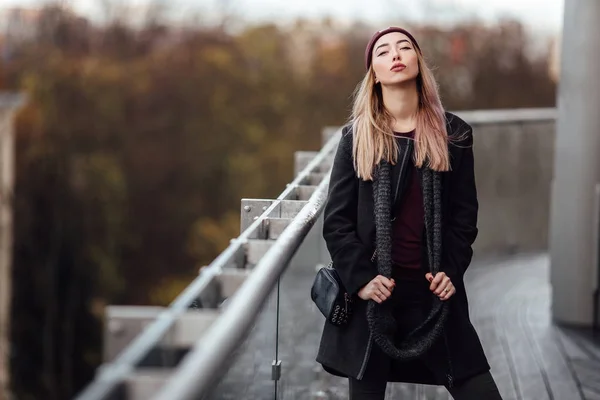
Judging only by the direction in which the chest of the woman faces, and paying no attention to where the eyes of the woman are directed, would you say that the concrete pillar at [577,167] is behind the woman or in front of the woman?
behind

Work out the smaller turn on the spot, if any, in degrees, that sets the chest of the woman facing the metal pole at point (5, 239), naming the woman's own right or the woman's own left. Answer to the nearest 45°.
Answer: approximately 135° to the woman's own right

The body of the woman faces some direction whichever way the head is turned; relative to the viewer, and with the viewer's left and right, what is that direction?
facing the viewer

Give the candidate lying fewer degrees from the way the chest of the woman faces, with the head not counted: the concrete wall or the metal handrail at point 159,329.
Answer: the metal handrail

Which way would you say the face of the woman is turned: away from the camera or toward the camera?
toward the camera

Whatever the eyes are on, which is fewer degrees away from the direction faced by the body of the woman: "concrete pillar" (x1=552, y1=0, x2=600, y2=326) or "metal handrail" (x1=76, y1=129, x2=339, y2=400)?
the metal handrail

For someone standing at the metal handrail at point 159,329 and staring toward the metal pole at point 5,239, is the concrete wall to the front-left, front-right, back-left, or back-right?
front-right

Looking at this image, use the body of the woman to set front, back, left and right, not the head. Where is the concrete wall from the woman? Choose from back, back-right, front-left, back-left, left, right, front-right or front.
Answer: back

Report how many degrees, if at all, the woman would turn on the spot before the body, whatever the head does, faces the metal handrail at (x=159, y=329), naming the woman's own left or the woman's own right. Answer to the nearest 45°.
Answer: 0° — they already face it

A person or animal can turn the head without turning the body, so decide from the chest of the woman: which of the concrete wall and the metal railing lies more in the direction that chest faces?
the metal railing
